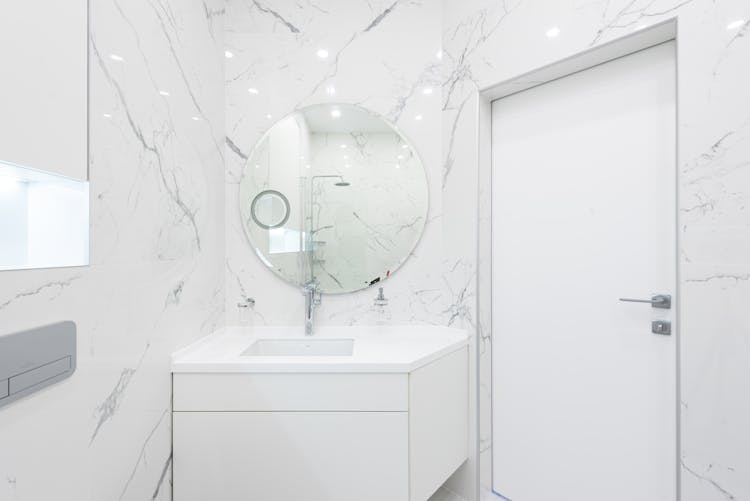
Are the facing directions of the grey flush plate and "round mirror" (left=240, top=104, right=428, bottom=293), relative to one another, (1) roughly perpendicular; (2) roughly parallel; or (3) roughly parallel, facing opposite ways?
roughly perpendicular

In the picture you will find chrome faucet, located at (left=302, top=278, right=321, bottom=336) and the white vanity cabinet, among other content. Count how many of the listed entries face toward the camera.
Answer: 2

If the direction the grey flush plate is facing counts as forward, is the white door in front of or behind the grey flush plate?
in front

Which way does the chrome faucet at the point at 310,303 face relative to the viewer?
toward the camera

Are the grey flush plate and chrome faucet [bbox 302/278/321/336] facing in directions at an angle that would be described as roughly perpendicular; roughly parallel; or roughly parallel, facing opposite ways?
roughly perpendicular

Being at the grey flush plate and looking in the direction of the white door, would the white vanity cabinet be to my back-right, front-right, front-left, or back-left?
front-left

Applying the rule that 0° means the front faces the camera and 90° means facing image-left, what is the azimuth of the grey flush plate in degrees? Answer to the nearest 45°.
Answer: approximately 315°

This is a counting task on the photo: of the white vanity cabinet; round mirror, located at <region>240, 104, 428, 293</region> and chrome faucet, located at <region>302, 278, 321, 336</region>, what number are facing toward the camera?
3

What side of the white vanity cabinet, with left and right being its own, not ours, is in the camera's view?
front

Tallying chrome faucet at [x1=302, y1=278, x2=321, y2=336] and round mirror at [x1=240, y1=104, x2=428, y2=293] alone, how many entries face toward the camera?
2

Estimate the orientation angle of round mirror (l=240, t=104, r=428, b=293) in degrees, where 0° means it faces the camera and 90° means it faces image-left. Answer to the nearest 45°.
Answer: approximately 0°
